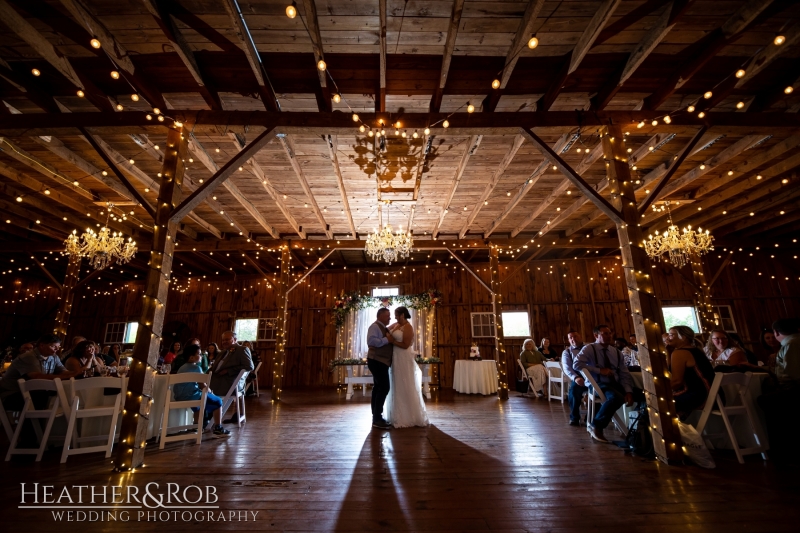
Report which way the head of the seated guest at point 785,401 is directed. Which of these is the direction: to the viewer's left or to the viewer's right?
to the viewer's left

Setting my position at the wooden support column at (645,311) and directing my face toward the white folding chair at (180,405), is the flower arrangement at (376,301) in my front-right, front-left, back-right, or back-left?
front-right

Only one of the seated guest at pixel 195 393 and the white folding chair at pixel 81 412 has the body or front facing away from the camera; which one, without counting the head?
the white folding chair

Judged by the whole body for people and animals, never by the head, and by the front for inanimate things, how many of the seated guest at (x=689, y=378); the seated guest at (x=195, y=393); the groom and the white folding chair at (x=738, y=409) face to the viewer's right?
2

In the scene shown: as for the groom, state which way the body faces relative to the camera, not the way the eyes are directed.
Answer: to the viewer's right

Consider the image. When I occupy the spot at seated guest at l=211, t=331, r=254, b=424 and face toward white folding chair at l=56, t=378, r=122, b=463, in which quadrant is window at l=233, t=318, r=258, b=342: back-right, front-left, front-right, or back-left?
back-right

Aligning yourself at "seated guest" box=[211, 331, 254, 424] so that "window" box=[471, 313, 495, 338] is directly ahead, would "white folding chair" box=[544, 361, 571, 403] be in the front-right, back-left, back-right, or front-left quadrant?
front-right

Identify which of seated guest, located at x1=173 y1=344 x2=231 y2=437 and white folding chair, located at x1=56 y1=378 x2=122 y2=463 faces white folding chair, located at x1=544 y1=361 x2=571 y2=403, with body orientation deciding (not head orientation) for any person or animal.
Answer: the seated guest

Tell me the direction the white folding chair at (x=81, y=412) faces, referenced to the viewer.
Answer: facing away from the viewer

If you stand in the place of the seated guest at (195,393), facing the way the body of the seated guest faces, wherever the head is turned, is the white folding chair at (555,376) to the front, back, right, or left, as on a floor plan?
front

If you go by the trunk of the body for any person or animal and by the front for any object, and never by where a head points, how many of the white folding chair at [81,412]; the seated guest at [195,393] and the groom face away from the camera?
1

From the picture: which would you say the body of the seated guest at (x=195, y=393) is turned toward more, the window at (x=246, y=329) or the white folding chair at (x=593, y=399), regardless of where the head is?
the white folding chair

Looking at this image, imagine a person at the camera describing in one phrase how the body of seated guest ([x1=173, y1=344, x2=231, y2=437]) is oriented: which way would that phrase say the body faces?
to the viewer's right

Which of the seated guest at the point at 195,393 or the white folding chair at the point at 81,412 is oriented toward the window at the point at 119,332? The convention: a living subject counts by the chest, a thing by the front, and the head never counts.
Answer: the white folding chair

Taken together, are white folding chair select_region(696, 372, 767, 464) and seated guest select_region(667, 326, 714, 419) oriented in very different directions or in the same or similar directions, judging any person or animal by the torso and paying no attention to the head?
same or similar directions
